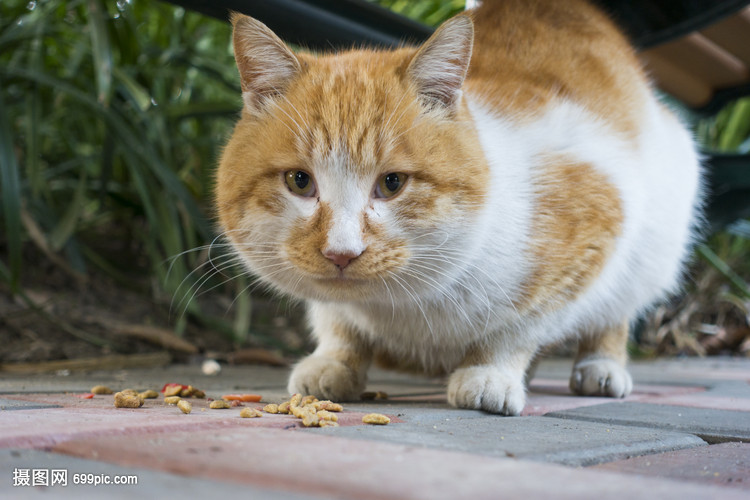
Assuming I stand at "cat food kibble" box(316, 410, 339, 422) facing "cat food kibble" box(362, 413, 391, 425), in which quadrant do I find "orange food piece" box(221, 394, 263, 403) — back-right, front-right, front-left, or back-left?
back-left

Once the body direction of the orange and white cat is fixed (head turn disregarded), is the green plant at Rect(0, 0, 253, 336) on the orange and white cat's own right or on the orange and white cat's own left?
on the orange and white cat's own right

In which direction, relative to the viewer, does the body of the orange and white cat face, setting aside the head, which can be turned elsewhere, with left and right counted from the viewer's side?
facing the viewer and to the left of the viewer

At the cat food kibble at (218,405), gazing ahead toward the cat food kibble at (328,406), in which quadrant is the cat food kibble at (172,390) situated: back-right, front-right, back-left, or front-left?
back-left

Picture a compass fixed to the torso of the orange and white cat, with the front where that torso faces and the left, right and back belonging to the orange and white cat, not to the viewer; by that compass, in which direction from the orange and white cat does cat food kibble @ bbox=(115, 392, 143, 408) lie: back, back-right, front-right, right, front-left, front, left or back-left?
front
